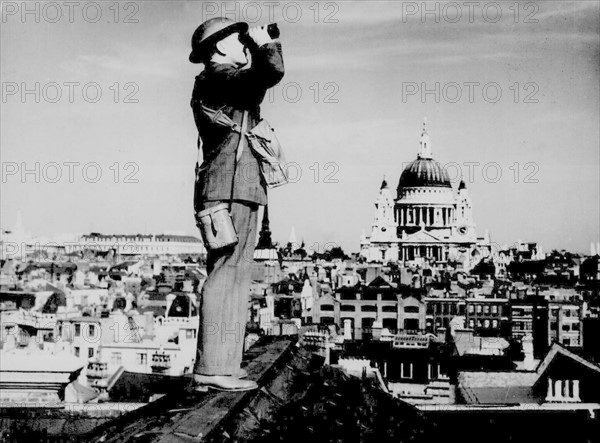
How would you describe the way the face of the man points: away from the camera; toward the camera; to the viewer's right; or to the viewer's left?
to the viewer's right

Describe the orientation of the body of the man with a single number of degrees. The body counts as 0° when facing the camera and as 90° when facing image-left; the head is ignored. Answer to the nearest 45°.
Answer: approximately 270°
